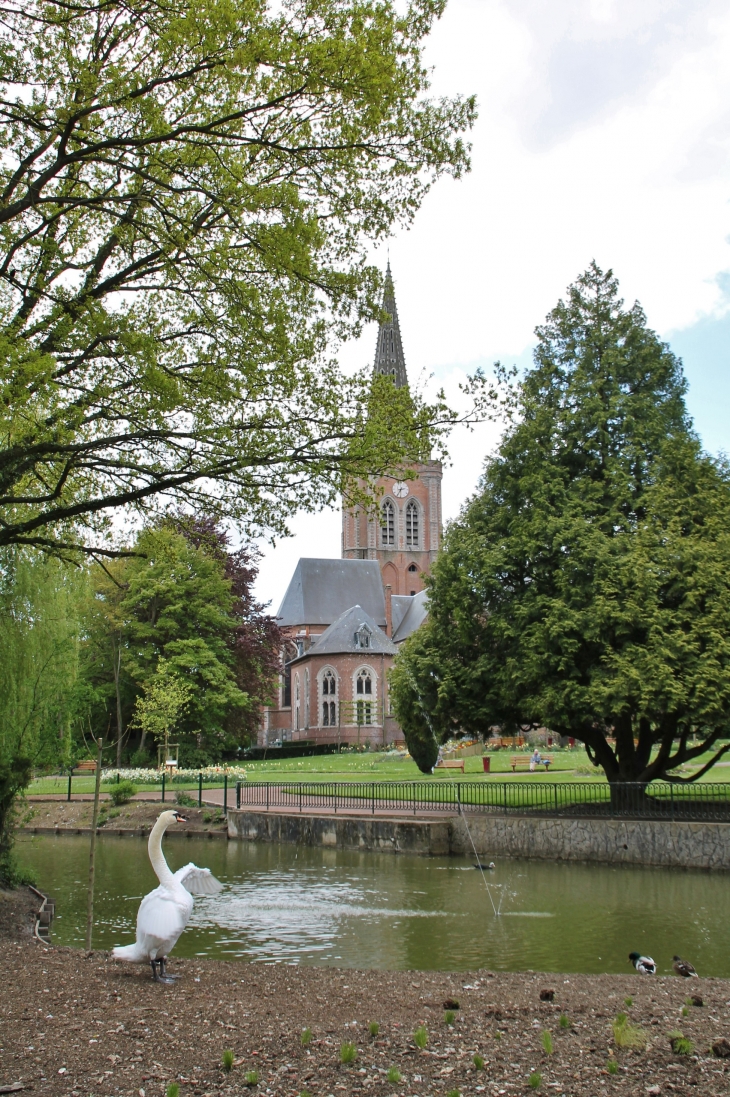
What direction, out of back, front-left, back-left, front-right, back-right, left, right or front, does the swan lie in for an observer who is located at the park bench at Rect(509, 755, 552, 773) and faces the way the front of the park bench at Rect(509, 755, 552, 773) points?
front

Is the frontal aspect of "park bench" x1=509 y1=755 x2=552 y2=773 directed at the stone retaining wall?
yes

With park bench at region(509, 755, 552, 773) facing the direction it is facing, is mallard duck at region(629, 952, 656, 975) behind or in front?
in front

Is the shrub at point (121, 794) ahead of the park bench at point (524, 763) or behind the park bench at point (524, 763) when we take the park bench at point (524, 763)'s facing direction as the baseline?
ahead

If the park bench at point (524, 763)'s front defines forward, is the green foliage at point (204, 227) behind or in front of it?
in front

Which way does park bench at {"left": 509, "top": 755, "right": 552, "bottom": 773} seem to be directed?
toward the camera

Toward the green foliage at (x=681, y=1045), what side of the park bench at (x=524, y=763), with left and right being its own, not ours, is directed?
front

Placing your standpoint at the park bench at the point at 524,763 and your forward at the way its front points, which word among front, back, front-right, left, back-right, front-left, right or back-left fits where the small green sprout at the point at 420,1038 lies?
front

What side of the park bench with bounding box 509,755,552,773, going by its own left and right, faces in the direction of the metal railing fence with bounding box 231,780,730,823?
front

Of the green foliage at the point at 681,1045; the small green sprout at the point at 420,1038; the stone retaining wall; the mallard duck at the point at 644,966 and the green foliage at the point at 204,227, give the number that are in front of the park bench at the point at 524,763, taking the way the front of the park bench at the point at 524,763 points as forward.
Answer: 5

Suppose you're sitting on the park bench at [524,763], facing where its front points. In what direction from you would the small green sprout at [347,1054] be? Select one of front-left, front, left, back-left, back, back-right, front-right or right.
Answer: front
